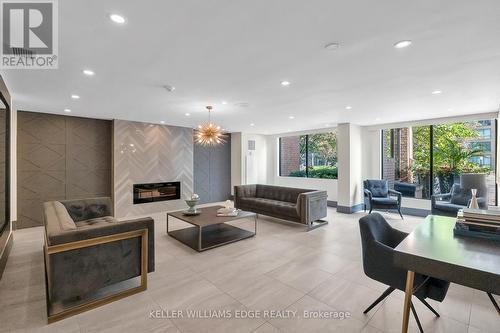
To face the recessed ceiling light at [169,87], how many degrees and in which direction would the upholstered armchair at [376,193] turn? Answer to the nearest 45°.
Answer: approximately 90° to its right

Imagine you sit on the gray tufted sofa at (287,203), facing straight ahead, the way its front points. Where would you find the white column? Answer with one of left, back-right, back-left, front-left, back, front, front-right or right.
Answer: back

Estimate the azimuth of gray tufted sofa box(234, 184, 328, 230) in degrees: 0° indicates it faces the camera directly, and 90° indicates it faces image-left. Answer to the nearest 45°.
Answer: approximately 45°

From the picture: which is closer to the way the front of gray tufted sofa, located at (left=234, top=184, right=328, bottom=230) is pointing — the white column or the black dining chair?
the black dining chair

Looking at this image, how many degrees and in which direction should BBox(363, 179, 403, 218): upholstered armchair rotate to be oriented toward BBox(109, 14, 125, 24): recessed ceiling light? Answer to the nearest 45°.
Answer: approximately 45° to its right

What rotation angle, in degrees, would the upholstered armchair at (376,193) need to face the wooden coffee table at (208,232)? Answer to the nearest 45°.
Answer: approximately 90° to its right

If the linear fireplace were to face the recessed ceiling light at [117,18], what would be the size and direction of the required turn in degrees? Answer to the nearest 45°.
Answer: approximately 45° to its right

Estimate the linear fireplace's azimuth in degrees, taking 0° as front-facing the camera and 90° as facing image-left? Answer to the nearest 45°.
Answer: approximately 315°

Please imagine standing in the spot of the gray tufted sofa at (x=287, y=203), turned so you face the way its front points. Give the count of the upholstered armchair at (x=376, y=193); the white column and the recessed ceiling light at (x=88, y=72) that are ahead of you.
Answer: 1
